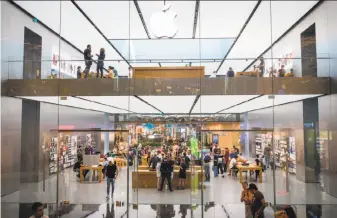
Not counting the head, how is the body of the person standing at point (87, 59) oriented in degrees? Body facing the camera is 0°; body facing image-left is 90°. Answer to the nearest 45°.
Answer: approximately 270°

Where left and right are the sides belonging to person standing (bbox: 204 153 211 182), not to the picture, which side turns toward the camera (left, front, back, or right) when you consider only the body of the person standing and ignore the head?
back

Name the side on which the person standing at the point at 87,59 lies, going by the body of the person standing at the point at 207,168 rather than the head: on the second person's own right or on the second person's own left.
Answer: on the second person's own left
